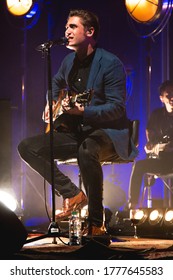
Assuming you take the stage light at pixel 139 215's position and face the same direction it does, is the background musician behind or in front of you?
behind

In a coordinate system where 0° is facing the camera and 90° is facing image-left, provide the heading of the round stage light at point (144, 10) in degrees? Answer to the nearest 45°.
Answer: approximately 0°

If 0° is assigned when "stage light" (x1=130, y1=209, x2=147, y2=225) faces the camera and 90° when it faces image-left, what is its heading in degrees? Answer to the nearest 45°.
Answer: approximately 0°
